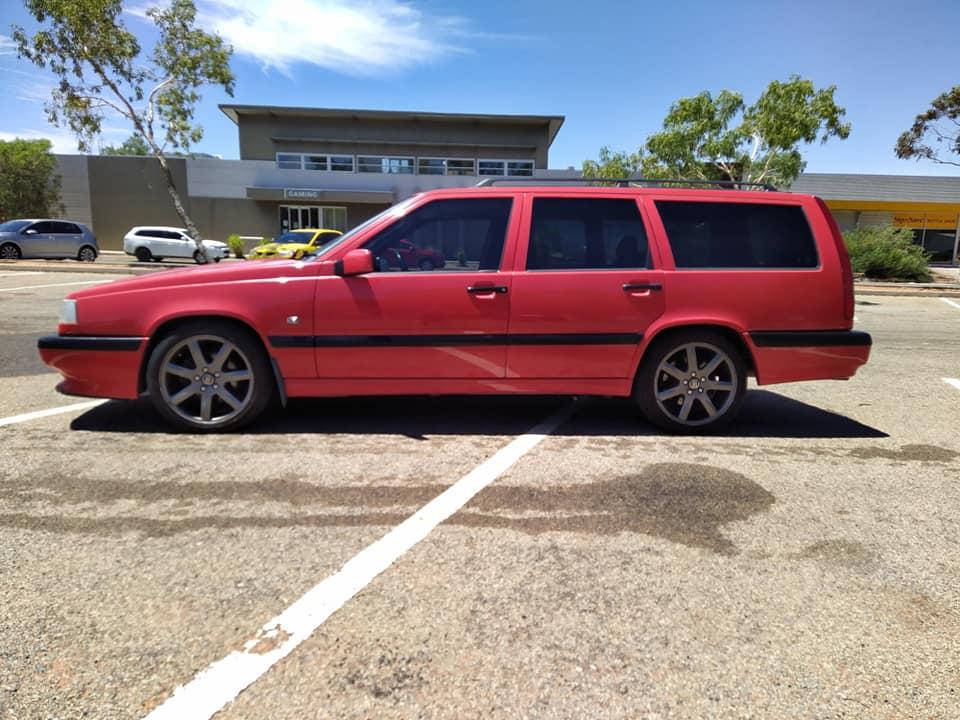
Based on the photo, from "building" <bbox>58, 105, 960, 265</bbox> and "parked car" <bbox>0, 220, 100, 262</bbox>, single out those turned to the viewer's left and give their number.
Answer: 1

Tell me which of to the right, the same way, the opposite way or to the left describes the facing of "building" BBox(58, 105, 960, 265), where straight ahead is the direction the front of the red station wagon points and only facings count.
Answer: to the left

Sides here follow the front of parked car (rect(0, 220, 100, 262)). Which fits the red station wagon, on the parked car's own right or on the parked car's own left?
on the parked car's own left

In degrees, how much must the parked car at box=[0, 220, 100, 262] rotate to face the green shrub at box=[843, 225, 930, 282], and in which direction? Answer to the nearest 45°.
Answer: approximately 135° to its left

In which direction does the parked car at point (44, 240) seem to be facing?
to the viewer's left

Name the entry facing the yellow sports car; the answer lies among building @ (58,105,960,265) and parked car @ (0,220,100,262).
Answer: the building

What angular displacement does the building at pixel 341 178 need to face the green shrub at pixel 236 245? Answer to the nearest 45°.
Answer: approximately 45° to its right

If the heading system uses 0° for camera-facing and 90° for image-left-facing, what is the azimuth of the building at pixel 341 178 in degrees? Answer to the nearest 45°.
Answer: approximately 0°

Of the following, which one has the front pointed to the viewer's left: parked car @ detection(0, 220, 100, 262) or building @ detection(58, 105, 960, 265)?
the parked car

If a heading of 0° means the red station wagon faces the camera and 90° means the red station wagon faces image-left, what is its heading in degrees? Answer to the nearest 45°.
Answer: approximately 90°
